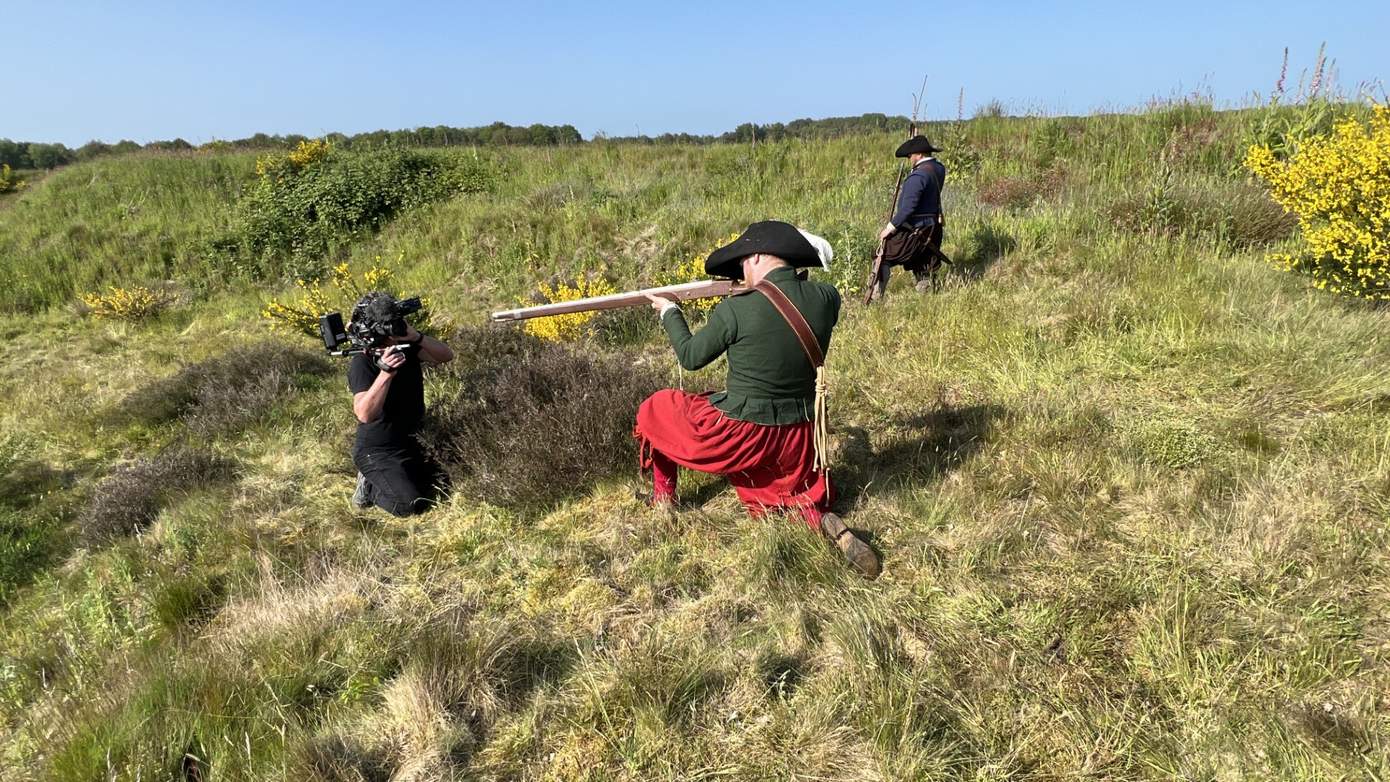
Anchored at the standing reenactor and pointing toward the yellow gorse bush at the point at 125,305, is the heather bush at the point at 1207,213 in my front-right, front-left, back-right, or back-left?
back-right

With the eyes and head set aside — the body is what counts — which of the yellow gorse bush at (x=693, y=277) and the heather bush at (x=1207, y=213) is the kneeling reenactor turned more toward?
the yellow gorse bush

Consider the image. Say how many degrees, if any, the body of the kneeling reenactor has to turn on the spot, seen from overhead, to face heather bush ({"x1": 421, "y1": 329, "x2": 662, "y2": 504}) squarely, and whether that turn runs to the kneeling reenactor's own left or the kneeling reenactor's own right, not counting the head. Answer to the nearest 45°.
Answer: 0° — they already face it

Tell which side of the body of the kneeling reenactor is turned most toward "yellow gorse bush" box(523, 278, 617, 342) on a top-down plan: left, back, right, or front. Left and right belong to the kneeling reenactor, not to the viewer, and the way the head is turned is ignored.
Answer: front

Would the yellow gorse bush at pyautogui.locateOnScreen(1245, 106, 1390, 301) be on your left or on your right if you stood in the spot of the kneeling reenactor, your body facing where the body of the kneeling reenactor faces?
on your right

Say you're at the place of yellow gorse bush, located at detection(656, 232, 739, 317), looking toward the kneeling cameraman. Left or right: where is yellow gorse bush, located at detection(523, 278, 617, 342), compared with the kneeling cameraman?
right

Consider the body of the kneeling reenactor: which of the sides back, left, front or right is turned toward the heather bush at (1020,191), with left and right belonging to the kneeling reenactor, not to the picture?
right

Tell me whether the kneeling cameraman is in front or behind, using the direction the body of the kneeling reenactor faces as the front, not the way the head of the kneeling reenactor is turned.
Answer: in front

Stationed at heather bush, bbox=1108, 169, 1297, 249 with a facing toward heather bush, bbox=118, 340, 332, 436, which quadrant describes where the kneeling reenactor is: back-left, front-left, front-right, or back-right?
front-left

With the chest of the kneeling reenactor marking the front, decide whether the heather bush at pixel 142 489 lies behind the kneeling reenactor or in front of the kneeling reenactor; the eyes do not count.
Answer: in front

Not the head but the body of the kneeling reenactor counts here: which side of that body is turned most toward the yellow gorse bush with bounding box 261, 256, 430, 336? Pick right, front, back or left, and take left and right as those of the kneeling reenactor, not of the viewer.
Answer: front

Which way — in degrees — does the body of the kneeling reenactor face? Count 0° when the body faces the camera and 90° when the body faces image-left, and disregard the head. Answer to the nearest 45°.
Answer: approximately 135°

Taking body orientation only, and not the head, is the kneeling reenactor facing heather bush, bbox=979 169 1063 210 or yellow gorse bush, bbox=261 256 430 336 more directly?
the yellow gorse bush
